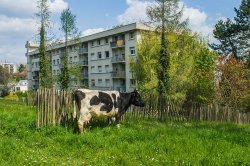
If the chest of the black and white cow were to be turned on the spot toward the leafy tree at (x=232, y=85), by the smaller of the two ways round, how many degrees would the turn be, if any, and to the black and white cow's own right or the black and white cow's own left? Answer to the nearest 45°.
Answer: approximately 45° to the black and white cow's own left

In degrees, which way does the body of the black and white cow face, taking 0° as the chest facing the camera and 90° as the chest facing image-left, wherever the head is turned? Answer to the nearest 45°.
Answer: approximately 270°

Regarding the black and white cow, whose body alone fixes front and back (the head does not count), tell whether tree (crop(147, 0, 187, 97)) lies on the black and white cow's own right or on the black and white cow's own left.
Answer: on the black and white cow's own left

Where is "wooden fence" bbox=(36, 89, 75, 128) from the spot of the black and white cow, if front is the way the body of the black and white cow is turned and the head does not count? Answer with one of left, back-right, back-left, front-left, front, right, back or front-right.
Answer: back

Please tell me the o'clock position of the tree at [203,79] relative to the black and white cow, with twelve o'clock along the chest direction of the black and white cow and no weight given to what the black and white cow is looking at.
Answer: The tree is roughly at 10 o'clock from the black and white cow.

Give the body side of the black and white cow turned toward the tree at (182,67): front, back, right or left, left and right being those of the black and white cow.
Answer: left

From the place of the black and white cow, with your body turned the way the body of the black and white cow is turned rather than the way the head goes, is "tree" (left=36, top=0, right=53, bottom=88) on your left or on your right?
on your left
